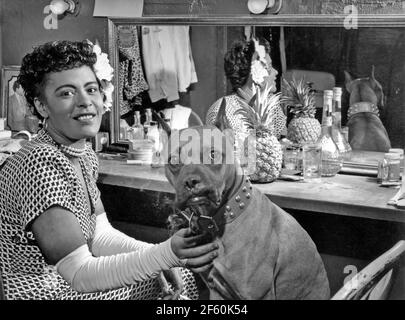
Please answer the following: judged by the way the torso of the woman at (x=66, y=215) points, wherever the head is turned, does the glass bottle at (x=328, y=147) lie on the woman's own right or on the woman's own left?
on the woman's own left

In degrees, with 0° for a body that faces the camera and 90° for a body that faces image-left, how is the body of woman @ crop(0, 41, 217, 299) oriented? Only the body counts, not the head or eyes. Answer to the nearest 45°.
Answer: approximately 315°

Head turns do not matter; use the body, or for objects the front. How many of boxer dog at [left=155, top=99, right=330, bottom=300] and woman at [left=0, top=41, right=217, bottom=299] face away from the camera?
0

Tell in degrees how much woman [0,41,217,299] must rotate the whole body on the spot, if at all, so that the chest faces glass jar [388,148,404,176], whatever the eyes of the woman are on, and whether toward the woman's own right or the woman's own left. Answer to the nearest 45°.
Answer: approximately 45° to the woman's own left

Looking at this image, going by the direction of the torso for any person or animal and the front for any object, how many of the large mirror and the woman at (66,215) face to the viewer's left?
0

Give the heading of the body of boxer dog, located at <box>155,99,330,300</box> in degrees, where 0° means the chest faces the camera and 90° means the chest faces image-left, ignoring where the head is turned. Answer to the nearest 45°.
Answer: approximately 45°
